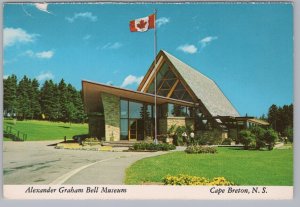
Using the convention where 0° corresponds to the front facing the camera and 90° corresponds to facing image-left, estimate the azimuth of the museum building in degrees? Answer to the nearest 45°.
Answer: approximately 45°

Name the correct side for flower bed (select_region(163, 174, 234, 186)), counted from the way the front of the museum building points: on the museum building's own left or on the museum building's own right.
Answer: on the museum building's own left
